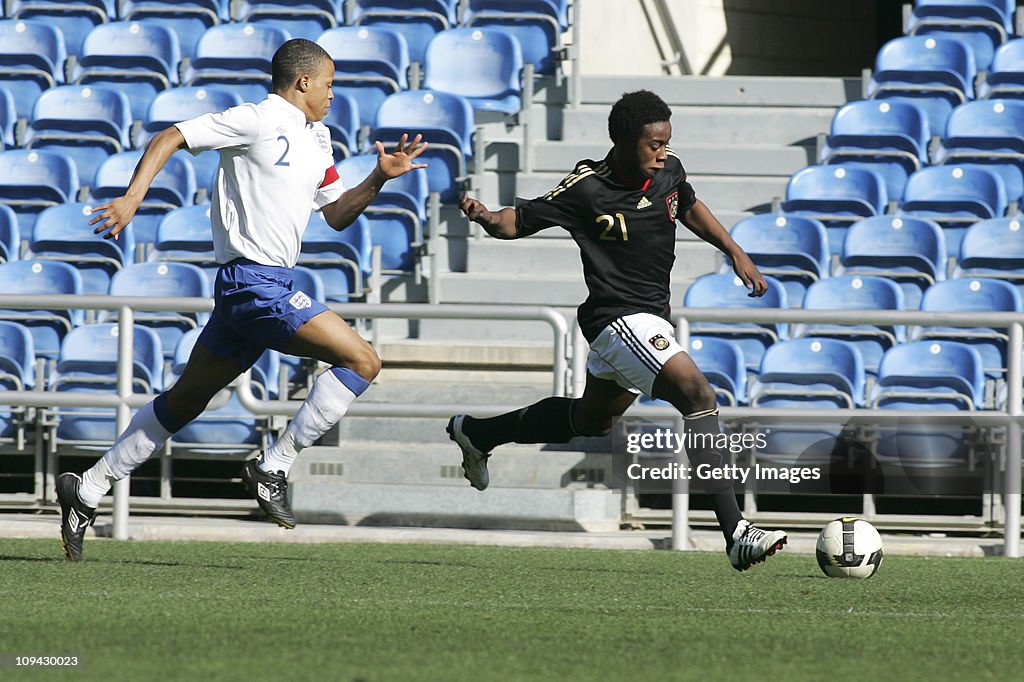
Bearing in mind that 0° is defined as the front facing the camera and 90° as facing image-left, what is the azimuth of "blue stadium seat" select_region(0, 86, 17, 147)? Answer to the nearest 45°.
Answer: approximately 0°

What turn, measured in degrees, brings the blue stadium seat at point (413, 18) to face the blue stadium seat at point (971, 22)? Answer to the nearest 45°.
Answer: approximately 90° to its left

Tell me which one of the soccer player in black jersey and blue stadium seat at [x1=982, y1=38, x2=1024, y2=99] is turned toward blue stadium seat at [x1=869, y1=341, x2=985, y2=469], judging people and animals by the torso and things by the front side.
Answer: blue stadium seat at [x1=982, y1=38, x2=1024, y2=99]

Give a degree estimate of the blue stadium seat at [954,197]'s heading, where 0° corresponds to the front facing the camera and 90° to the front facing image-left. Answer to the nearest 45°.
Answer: approximately 0°

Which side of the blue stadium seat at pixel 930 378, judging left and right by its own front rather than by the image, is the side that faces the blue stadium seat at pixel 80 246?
right

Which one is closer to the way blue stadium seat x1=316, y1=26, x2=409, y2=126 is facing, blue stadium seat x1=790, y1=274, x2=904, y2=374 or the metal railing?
the metal railing

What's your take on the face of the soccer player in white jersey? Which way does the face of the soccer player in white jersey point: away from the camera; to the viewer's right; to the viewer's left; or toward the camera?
to the viewer's right
